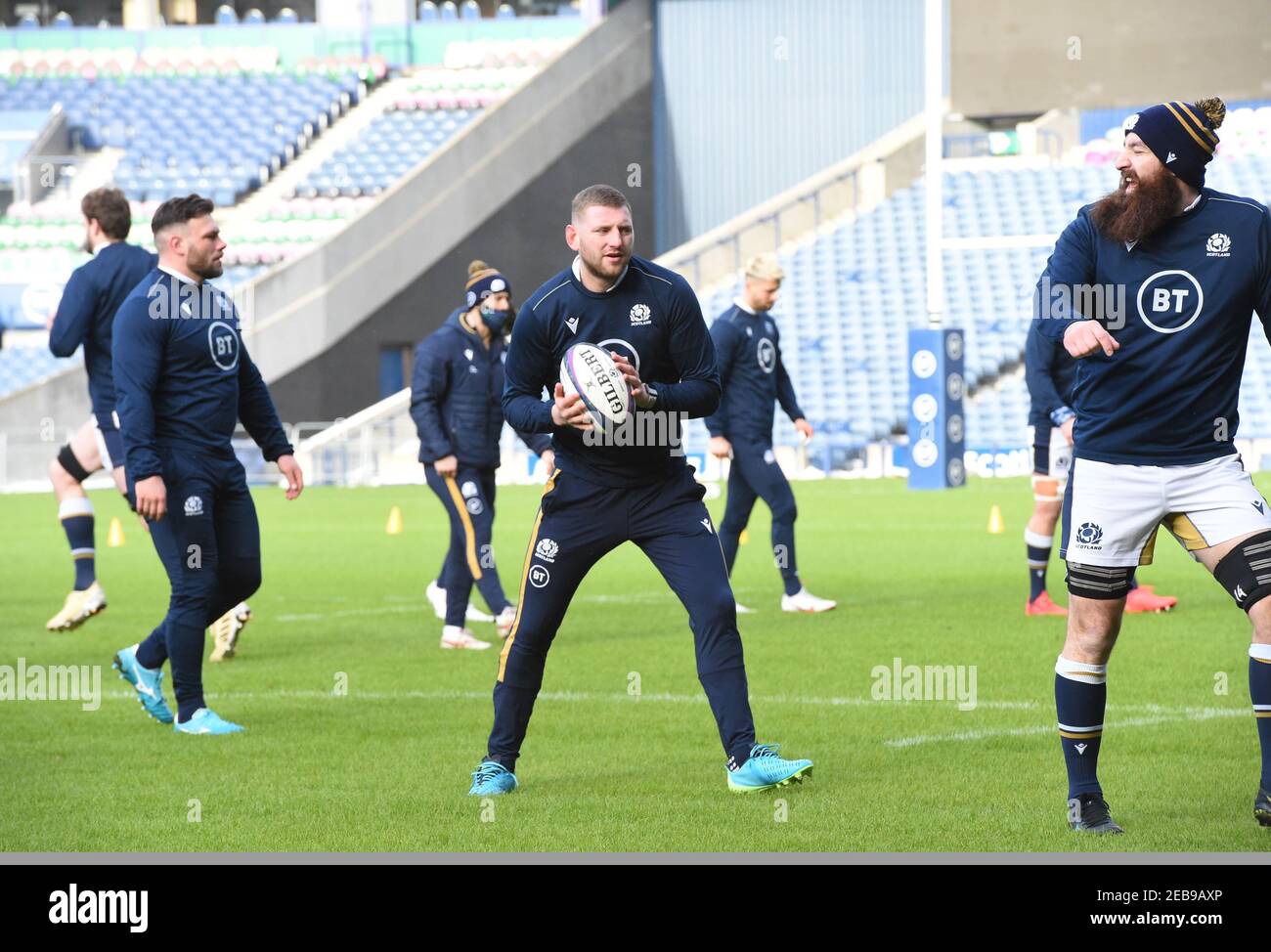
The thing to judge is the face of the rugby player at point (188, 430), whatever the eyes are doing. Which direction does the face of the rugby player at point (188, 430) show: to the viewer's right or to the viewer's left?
to the viewer's right

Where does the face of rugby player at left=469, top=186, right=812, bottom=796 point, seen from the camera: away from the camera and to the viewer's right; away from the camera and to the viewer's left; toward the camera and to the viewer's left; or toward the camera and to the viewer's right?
toward the camera and to the viewer's right

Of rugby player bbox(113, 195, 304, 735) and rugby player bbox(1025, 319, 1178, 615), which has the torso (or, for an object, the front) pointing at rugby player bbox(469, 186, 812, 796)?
rugby player bbox(113, 195, 304, 735)

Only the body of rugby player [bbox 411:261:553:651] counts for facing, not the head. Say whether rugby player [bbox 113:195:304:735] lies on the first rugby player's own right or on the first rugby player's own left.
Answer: on the first rugby player's own right

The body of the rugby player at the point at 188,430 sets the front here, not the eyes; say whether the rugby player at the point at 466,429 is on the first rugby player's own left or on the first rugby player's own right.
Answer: on the first rugby player's own left

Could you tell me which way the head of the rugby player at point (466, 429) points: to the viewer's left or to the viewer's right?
to the viewer's right

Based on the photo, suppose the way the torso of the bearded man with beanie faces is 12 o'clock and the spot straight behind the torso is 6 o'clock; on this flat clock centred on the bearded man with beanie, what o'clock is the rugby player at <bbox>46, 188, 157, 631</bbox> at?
The rugby player is roughly at 4 o'clock from the bearded man with beanie.

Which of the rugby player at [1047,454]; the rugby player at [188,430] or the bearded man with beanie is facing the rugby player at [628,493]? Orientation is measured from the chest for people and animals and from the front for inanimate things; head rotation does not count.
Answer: the rugby player at [188,430]

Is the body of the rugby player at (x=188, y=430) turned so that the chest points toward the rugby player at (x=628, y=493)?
yes

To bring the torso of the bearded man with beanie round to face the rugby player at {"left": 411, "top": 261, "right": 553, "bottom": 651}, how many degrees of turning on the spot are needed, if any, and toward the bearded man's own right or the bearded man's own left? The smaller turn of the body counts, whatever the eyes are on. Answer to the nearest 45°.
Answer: approximately 135° to the bearded man's own right

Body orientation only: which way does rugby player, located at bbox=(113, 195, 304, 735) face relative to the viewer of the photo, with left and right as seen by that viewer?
facing the viewer and to the right of the viewer

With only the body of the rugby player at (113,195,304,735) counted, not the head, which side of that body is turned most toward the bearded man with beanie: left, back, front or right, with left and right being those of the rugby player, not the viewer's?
front

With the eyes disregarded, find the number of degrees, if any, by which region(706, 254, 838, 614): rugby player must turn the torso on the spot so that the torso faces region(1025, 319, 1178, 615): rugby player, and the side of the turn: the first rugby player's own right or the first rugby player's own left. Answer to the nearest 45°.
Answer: approximately 45° to the first rugby player's own left
